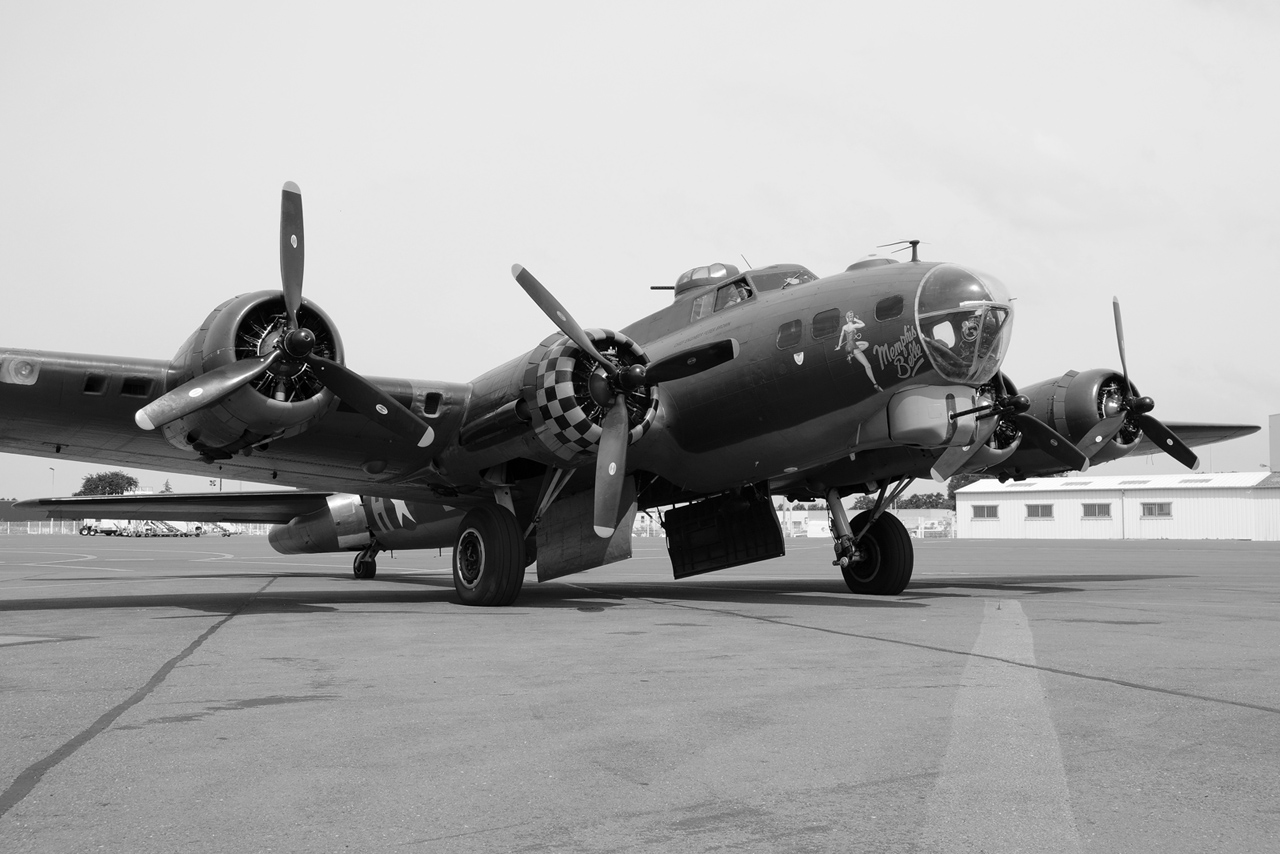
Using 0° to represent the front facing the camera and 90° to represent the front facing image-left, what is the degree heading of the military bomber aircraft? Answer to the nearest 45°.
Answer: approximately 315°
